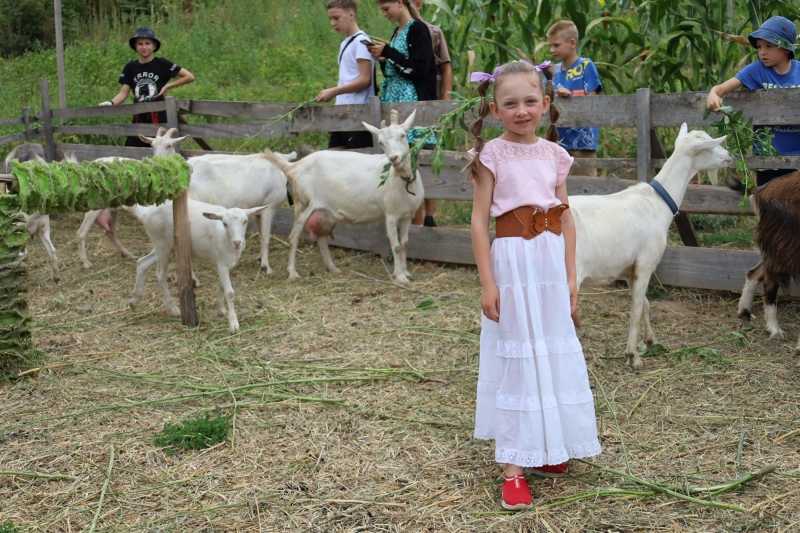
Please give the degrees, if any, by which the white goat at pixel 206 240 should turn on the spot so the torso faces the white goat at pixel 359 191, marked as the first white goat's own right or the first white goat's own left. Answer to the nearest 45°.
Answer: approximately 90° to the first white goat's own left

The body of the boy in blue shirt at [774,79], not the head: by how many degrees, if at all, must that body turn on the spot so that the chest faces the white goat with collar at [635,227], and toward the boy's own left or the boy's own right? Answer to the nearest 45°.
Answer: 0° — they already face it

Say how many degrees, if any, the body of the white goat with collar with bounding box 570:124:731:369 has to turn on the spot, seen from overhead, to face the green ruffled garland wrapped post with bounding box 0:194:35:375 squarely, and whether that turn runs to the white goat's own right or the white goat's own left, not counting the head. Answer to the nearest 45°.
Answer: approximately 180°

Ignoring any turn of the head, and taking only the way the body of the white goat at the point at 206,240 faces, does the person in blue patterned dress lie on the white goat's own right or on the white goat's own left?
on the white goat's own left

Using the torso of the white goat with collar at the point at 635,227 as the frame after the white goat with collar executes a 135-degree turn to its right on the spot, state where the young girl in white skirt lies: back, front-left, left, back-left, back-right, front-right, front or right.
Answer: front-left

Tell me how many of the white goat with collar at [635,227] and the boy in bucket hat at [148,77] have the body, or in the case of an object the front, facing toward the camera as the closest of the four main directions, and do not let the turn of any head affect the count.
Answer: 1

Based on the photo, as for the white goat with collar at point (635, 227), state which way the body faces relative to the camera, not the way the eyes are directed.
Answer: to the viewer's right

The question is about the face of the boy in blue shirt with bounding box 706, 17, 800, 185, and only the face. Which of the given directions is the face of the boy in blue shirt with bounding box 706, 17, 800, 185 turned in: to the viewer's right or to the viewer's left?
to the viewer's left
